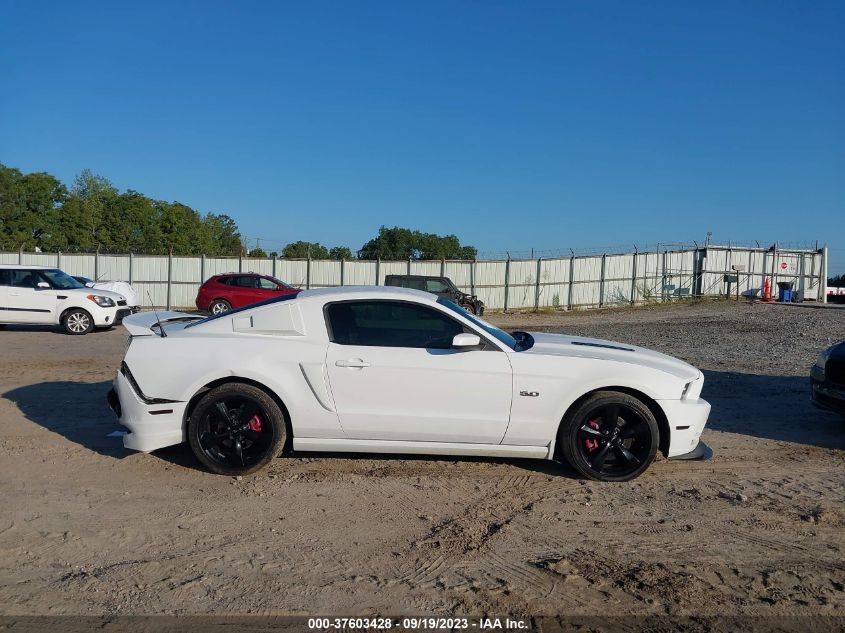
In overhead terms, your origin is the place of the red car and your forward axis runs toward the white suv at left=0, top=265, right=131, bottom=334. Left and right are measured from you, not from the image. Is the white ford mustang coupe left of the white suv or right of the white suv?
left

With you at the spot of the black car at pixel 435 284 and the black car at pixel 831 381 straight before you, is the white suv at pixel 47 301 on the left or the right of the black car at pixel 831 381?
right

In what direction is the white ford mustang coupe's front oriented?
to the viewer's right

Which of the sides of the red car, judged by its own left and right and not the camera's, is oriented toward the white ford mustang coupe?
right

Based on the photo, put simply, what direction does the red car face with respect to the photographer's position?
facing to the right of the viewer

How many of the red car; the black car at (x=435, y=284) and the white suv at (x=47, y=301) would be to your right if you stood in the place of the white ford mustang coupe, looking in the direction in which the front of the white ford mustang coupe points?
0

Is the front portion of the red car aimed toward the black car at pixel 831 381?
no

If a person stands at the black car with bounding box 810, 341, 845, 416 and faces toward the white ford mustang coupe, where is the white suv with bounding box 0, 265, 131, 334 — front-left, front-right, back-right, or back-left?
front-right

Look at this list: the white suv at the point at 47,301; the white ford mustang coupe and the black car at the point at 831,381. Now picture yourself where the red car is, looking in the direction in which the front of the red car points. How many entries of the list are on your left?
0

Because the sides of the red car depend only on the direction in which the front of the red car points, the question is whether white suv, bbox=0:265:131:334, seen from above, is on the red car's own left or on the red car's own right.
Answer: on the red car's own right

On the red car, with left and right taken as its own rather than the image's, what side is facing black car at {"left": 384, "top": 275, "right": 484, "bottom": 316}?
front

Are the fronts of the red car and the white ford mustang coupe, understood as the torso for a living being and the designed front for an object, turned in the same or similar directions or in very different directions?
same or similar directions

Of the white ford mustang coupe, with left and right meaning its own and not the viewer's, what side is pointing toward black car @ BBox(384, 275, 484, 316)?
left

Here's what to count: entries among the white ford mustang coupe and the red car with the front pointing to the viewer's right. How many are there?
2

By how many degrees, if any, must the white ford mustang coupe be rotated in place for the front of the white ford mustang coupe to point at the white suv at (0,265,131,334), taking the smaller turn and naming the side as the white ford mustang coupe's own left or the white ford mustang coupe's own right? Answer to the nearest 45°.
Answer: approximately 135° to the white ford mustang coupe's own left
